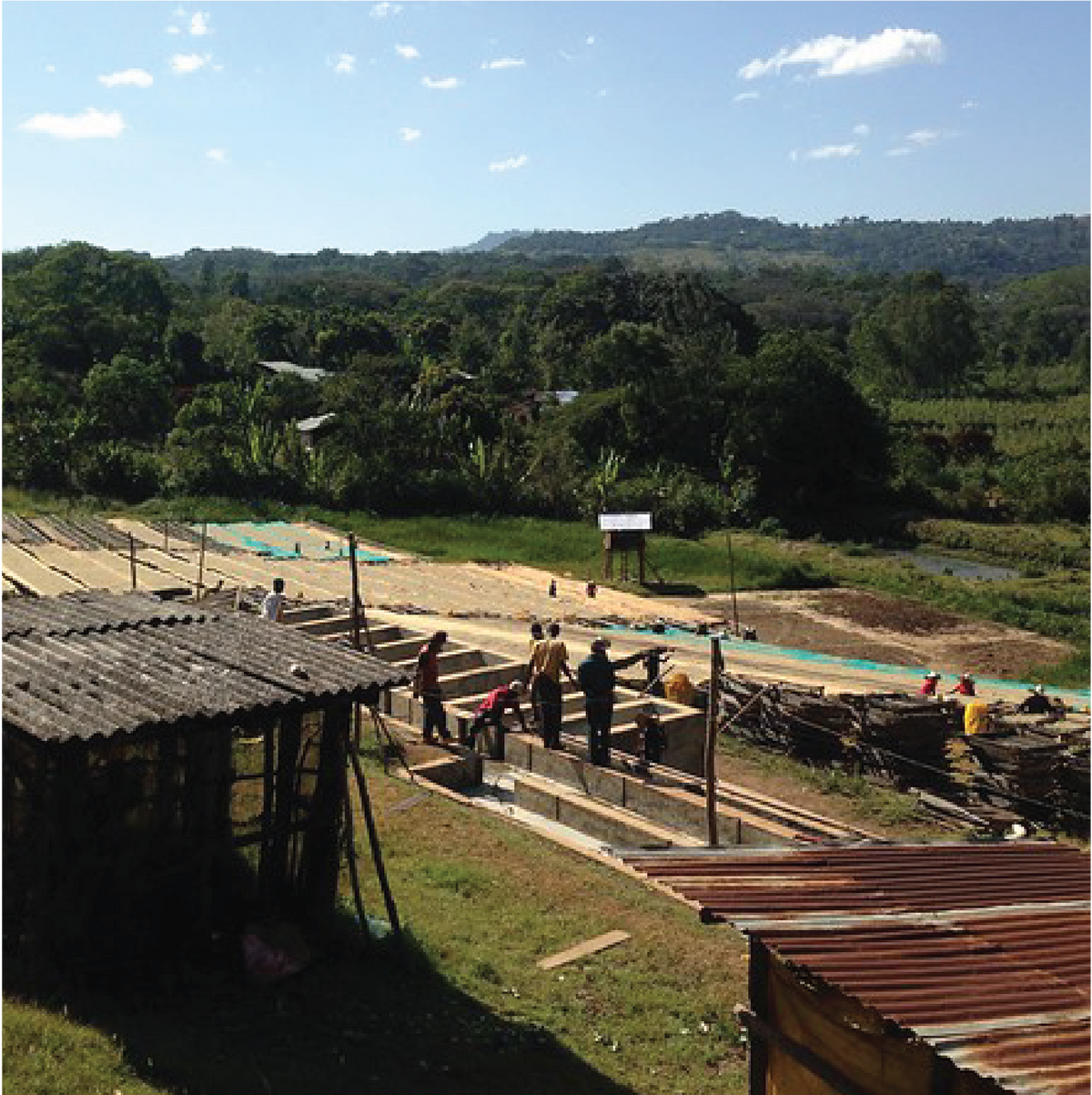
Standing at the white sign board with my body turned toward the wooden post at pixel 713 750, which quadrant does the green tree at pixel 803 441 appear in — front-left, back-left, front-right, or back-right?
back-left

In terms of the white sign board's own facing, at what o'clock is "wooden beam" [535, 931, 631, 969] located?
The wooden beam is roughly at 12 o'clock from the white sign board.

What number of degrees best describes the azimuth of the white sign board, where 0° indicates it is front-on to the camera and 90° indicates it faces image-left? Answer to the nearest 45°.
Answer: approximately 0°

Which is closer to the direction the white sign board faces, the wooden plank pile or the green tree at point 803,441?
the wooden plank pile

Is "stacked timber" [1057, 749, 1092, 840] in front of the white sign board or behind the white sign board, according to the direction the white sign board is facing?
in front

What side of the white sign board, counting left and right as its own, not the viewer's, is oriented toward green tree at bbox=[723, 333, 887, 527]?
back

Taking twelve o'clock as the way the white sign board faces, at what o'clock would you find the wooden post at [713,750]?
The wooden post is roughly at 12 o'clock from the white sign board.

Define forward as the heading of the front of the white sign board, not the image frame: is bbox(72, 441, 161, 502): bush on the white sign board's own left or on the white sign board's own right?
on the white sign board's own right
